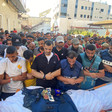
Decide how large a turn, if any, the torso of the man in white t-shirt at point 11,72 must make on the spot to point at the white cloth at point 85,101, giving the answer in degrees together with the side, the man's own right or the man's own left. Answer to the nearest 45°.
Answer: approximately 45° to the man's own left

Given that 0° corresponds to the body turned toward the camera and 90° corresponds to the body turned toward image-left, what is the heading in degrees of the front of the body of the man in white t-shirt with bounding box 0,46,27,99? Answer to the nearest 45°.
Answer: approximately 0°
